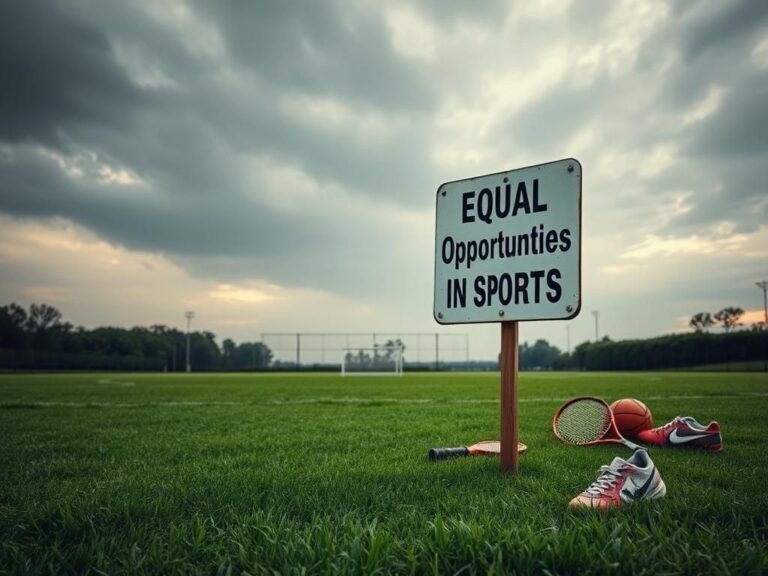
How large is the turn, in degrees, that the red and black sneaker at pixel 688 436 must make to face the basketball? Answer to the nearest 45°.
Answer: approximately 45° to its right

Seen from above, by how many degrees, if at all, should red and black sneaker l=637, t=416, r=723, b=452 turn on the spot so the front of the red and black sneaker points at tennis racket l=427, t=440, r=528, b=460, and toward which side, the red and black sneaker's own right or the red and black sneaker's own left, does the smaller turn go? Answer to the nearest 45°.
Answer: approximately 45° to the red and black sneaker's own left

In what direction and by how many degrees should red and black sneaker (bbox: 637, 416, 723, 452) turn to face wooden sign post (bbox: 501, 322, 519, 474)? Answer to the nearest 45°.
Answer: approximately 45° to its left

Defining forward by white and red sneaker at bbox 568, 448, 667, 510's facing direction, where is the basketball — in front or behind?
behind

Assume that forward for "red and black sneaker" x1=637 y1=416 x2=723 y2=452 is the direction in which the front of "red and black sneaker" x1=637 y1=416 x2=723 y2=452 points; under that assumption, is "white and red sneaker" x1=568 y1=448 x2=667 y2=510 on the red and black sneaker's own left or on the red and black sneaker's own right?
on the red and black sneaker's own left

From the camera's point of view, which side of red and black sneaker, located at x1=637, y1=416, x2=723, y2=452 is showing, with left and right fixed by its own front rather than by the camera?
left
